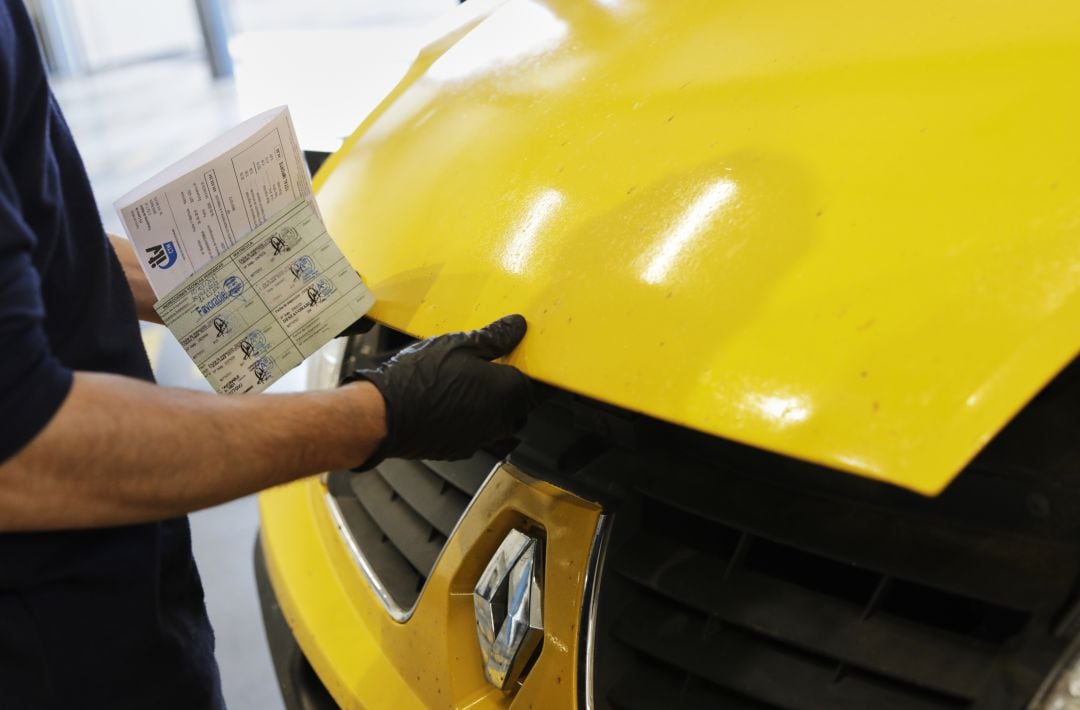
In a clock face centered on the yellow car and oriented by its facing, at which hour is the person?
The person is roughly at 1 o'clock from the yellow car.

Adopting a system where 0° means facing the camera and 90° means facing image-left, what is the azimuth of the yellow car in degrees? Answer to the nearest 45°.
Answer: approximately 45°

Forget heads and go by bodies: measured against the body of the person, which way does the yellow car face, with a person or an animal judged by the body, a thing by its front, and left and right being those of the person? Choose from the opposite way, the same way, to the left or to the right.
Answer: the opposite way

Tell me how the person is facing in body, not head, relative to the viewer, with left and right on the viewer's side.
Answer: facing to the right of the viewer

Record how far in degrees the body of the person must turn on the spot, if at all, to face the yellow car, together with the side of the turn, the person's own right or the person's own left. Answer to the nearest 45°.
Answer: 0° — they already face it

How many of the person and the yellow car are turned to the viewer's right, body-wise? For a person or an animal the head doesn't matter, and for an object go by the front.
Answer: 1
